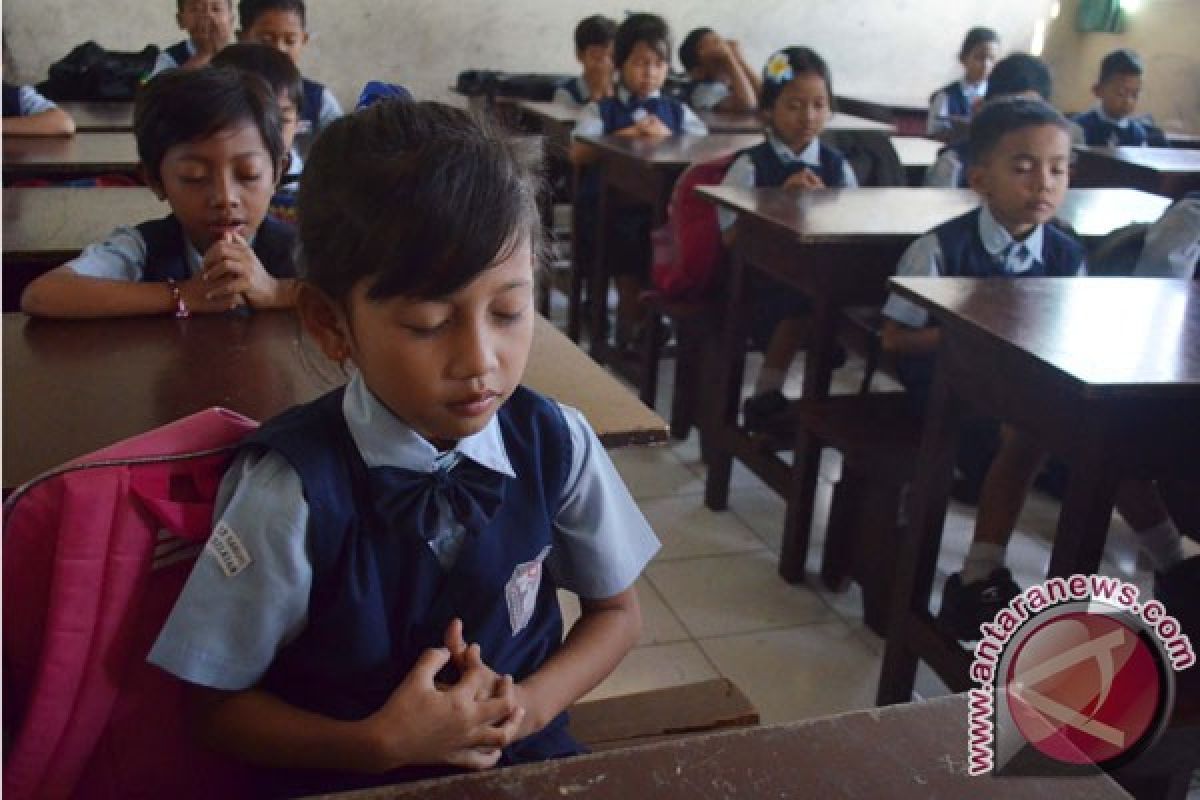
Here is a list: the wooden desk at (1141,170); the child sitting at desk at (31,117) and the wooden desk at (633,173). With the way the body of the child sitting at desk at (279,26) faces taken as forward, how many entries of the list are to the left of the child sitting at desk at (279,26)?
2

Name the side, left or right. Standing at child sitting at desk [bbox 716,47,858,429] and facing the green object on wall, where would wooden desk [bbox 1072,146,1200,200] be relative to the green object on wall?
right

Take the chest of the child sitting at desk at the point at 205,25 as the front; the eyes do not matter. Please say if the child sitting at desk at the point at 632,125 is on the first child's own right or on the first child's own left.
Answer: on the first child's own left

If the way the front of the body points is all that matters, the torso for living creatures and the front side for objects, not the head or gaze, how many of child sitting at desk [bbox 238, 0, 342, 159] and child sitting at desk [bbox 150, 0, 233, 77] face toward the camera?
2

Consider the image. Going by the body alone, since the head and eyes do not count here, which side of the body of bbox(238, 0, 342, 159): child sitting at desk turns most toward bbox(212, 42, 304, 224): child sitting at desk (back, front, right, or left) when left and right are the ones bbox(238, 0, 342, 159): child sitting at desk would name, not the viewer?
front

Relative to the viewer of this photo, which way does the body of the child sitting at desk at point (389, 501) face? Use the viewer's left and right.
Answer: facing the viewer and to the right of the viewer

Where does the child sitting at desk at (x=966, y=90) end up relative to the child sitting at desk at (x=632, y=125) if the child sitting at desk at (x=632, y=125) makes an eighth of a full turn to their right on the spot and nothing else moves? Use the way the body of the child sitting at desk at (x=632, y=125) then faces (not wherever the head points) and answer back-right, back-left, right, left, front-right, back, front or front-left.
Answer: back

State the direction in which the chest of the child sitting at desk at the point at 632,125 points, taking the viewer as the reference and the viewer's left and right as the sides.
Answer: facing the viewer

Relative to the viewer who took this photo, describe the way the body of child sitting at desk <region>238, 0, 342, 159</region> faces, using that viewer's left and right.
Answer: facing the viewer

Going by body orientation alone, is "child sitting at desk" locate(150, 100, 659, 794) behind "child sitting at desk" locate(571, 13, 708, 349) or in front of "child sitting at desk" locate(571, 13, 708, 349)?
in front

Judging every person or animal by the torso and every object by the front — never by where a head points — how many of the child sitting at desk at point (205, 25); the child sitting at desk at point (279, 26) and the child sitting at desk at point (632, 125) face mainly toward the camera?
3

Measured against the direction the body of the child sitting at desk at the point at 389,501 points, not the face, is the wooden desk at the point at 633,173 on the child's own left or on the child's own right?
on the child's own left

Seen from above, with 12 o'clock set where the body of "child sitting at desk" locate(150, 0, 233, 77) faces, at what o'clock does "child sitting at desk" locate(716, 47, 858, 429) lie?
"child sitting at desk" locate(716, 47, 858, 429) is roughly at 10 o'clock from "child sitting at desk" locate(150, 0, 233, 77).

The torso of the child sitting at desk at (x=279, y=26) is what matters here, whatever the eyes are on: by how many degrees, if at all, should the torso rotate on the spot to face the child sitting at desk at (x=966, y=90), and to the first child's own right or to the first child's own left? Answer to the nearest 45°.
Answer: approximately 135° to the first child's own left
